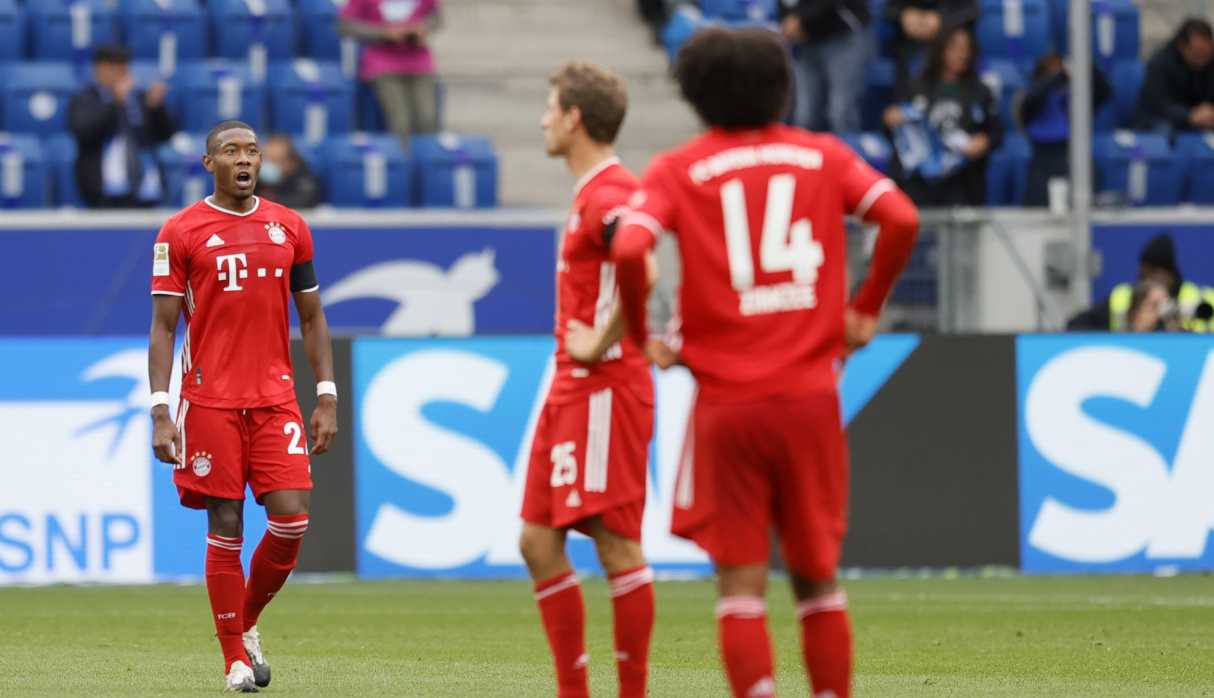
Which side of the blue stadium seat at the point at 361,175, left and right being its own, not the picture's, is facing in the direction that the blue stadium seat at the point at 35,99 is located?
right

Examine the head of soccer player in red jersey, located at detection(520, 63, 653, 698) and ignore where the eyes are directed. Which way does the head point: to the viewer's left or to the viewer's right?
to the viewer's left

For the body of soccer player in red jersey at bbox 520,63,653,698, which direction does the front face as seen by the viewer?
to the viewer's left

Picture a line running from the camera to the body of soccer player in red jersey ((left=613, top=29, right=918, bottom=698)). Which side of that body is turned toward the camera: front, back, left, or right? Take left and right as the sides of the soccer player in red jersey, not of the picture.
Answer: back

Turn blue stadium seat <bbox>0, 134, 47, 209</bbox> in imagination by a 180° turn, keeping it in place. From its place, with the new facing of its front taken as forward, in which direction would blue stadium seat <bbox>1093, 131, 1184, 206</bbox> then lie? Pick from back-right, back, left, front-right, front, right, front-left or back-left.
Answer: right

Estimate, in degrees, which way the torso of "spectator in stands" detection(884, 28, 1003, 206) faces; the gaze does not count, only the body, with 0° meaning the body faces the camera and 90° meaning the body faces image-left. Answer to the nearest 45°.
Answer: approximately 0°

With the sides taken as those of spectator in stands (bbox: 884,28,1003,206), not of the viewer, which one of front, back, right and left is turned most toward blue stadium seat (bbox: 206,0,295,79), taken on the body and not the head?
right

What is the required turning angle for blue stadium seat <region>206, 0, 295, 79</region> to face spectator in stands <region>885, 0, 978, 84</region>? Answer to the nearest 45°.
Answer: approximately 90° to its left
